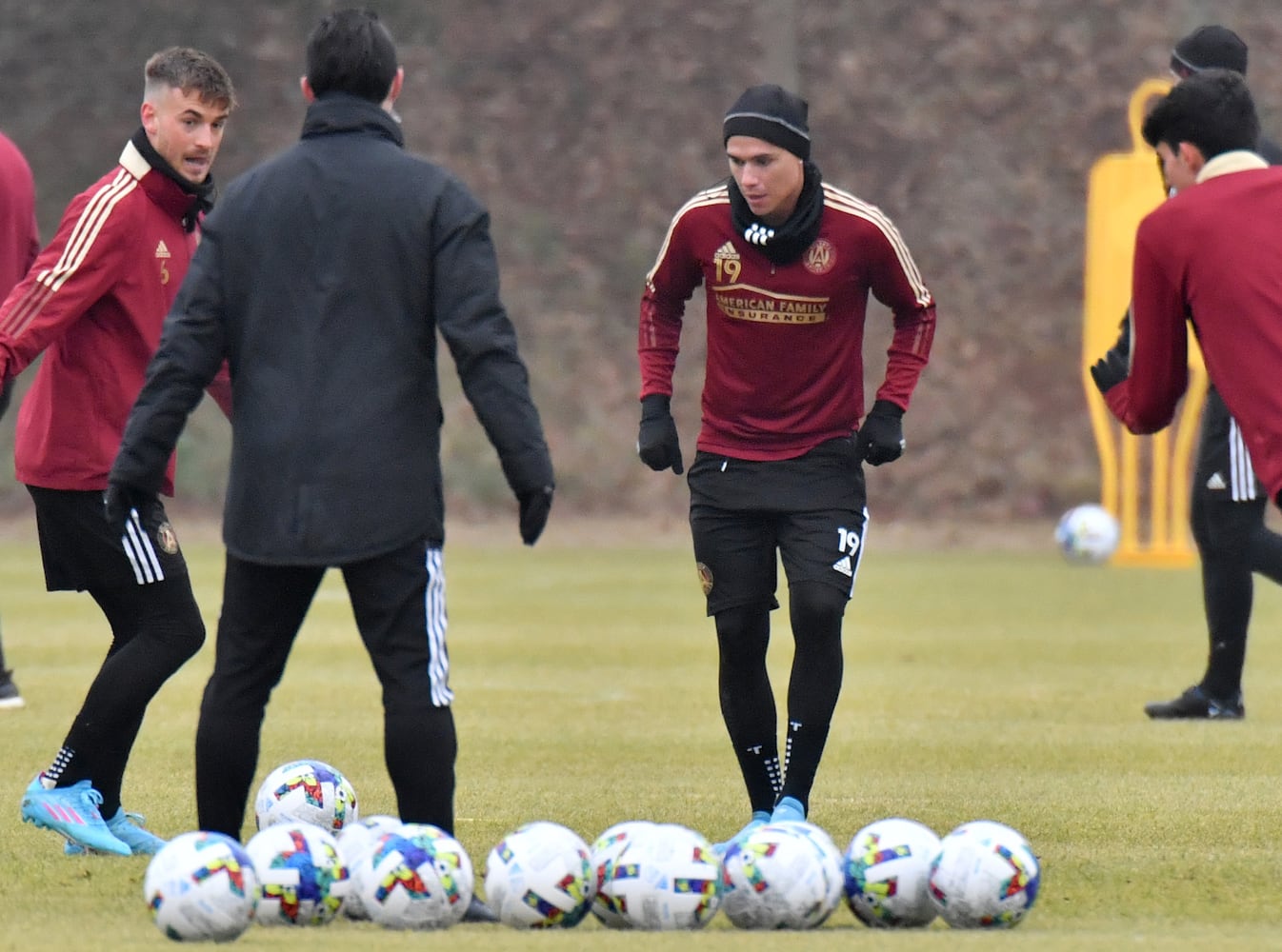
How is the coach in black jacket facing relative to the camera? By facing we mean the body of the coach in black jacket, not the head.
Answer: away from the camera

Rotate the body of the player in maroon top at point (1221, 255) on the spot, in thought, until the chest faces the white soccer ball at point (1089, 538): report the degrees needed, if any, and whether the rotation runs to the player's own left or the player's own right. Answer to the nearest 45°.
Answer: approximately 45° to the player's own right

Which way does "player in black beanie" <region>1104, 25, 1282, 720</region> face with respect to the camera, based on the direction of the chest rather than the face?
to the viewer's left

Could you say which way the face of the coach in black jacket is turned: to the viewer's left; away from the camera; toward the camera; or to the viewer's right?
away from the camera

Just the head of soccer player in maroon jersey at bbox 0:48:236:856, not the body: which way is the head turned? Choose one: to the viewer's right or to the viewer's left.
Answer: to the viewer's right

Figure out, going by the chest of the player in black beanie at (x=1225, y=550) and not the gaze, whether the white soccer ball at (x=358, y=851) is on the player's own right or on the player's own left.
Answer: on the player's own left

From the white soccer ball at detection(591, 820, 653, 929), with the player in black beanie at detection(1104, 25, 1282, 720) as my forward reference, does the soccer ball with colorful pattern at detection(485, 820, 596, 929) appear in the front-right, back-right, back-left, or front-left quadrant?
back-left

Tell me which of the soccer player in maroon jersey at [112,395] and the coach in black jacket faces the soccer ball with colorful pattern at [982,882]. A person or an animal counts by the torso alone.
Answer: the soccer player in maroon jersey

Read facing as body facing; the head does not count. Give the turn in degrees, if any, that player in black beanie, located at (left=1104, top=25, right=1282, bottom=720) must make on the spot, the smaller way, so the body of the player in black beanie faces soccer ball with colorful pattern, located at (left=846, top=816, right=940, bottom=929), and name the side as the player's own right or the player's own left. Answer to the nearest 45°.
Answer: approximately 90° to the player's own left
